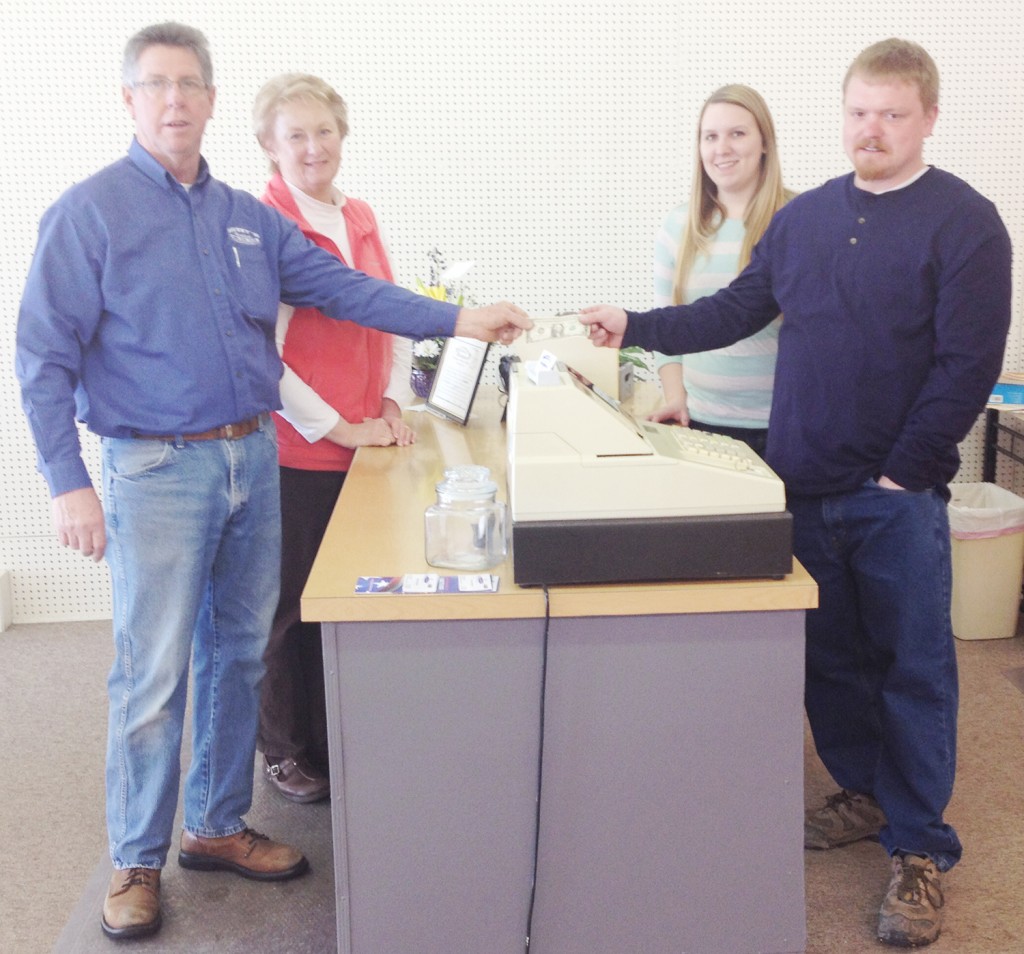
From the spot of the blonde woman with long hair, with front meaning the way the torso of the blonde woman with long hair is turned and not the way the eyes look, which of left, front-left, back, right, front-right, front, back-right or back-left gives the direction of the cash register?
front-left

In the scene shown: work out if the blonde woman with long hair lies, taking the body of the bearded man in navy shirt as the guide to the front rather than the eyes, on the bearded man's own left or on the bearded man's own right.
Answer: on the bearded man's own right

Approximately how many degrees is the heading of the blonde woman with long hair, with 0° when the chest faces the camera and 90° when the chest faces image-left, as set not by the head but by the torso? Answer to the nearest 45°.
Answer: approximately 45°

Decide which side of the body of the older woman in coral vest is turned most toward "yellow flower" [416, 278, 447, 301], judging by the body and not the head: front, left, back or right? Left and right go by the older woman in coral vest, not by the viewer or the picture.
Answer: left

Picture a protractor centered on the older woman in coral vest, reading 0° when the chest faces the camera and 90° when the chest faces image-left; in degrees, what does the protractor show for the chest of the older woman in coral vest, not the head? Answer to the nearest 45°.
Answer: approximately 315°
